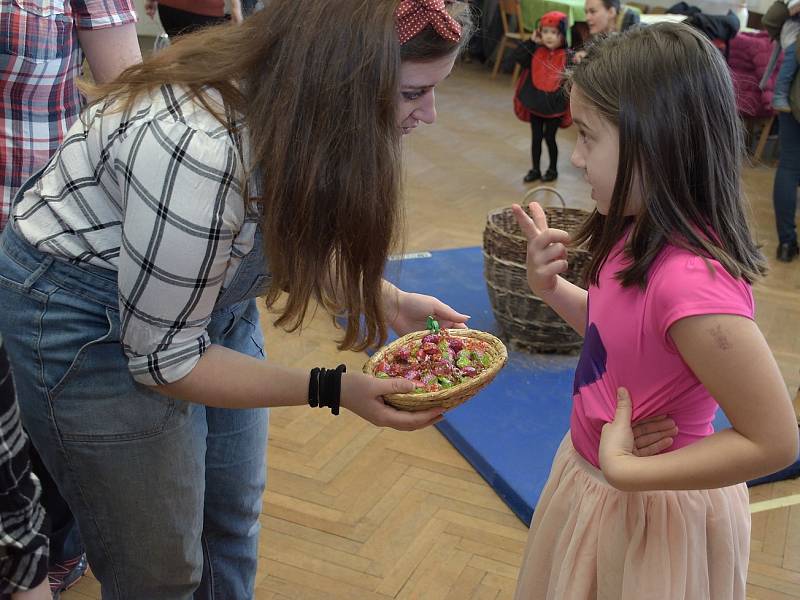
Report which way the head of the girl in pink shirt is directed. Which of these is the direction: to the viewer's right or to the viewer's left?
to the viewer's left

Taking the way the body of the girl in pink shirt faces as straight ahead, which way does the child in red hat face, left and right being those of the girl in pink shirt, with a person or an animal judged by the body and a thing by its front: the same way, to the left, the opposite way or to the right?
to the left

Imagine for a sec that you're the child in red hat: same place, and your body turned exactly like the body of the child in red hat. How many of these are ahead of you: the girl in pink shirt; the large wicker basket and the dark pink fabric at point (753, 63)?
2

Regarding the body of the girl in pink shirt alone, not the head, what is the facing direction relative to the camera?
to the viewer's left

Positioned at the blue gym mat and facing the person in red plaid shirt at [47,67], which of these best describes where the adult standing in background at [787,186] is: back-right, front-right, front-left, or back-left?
back-right

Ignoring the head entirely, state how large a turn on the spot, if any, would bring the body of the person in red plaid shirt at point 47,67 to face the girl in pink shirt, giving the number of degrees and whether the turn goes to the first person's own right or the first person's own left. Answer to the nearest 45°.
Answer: approximately 45° to the first person's own left

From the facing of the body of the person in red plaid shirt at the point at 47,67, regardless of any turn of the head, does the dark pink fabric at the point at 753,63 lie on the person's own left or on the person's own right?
on the person's own left

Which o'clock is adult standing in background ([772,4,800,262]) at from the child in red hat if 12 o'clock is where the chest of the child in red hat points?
The adult standing in background is roughly at 10 o'clock from the child in red hat.

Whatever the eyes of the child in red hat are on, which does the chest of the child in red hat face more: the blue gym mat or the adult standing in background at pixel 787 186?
the blue gym mat

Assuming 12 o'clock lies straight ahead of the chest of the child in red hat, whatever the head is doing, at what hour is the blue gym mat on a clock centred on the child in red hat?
The blue gym mat is roughly at 12 o'clock from the child in red hat.

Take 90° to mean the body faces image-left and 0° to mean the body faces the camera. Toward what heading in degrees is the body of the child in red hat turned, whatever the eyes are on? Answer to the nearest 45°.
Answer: approximately 0°

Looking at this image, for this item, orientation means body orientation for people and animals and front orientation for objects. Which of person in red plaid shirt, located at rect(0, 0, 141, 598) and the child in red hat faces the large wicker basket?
the child in red hat
